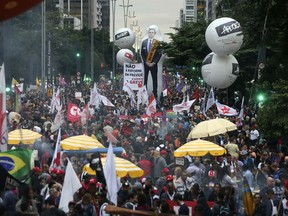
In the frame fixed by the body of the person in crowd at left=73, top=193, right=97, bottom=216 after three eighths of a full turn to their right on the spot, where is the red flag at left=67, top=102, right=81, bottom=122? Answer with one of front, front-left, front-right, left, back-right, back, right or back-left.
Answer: back-left

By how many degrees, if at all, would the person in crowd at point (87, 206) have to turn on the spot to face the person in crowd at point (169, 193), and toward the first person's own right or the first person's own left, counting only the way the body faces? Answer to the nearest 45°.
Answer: approximately 45° to the first person's own right

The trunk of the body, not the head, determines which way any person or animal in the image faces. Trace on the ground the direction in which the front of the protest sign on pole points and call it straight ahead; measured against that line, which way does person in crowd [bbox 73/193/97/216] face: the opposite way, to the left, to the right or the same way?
the opposite way

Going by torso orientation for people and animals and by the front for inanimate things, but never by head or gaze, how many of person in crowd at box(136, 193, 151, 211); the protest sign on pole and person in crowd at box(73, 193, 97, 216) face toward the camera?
1

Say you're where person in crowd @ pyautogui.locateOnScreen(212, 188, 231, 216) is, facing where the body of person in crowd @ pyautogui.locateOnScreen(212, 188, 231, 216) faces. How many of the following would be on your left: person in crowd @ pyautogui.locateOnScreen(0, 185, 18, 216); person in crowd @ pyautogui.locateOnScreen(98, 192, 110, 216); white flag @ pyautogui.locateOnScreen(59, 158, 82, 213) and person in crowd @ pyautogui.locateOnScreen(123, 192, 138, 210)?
4

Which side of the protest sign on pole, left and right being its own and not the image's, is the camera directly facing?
front

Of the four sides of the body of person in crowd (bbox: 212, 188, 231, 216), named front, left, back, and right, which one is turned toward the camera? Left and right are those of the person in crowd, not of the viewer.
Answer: back

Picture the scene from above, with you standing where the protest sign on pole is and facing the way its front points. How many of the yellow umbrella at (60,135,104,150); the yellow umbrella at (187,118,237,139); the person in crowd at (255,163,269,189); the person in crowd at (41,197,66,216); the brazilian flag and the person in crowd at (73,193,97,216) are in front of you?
6

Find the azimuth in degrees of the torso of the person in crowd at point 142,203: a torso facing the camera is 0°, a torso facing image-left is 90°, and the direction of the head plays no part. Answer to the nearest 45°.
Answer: approximately 180°

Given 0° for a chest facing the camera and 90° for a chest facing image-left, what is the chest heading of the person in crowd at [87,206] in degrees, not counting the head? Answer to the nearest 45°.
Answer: approximately 180°
